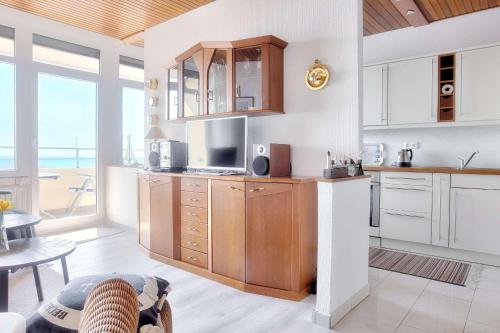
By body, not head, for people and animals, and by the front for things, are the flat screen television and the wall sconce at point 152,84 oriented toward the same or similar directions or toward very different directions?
same or similar directions

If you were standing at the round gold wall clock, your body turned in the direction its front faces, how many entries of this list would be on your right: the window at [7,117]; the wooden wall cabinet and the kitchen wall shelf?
2

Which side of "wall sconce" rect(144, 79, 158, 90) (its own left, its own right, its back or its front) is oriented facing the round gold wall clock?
left

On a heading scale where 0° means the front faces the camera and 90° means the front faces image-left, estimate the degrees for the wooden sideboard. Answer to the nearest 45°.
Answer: approximately 45°

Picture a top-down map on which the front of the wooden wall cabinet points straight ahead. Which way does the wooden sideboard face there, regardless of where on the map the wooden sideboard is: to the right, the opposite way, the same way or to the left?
the same way

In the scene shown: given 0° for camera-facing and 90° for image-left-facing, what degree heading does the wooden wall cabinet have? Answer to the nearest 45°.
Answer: approximately 45°

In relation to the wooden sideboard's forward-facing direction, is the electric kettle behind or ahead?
behind

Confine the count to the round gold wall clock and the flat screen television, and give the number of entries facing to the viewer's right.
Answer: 0

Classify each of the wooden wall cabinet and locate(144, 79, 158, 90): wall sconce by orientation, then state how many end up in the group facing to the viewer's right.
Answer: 0

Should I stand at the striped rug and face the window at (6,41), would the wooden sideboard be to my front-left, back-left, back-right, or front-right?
front-left

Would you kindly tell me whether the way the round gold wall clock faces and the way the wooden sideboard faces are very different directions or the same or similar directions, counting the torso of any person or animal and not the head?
same or similar directions

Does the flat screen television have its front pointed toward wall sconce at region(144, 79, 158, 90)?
no

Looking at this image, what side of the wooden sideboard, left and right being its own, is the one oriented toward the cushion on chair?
front

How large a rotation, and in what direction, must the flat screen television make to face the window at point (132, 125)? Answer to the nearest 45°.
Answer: approximately 90° to its right

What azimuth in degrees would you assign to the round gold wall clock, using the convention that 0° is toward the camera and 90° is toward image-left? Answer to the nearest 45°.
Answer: approximately 0°

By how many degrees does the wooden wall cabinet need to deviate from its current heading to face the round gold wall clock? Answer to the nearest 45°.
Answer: approximately 90° to its left

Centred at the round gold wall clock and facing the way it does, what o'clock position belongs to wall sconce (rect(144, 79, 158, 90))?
The wall sconce is roughly at 4 o'clock from the round gold wall clock.

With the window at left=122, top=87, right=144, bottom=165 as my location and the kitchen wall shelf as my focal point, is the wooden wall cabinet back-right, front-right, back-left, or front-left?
front-right

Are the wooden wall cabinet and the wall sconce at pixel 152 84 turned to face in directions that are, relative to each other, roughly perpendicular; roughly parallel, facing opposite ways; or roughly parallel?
roughly parallel

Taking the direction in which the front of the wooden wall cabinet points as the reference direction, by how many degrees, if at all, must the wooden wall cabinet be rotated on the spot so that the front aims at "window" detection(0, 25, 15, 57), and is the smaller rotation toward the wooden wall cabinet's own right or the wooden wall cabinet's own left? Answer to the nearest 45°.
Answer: approximately 90° to the wooden wall cabinet's own right

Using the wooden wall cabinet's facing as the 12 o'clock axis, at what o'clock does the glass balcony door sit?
The glass balcony door is roughly at 3 o'clock from the wooden wall cabinet.

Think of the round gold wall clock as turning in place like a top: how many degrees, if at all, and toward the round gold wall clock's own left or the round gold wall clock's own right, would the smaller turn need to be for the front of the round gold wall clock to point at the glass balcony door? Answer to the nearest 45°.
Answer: approximately 90° to the round gold wall clock's own right

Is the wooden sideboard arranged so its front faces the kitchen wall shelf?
no
